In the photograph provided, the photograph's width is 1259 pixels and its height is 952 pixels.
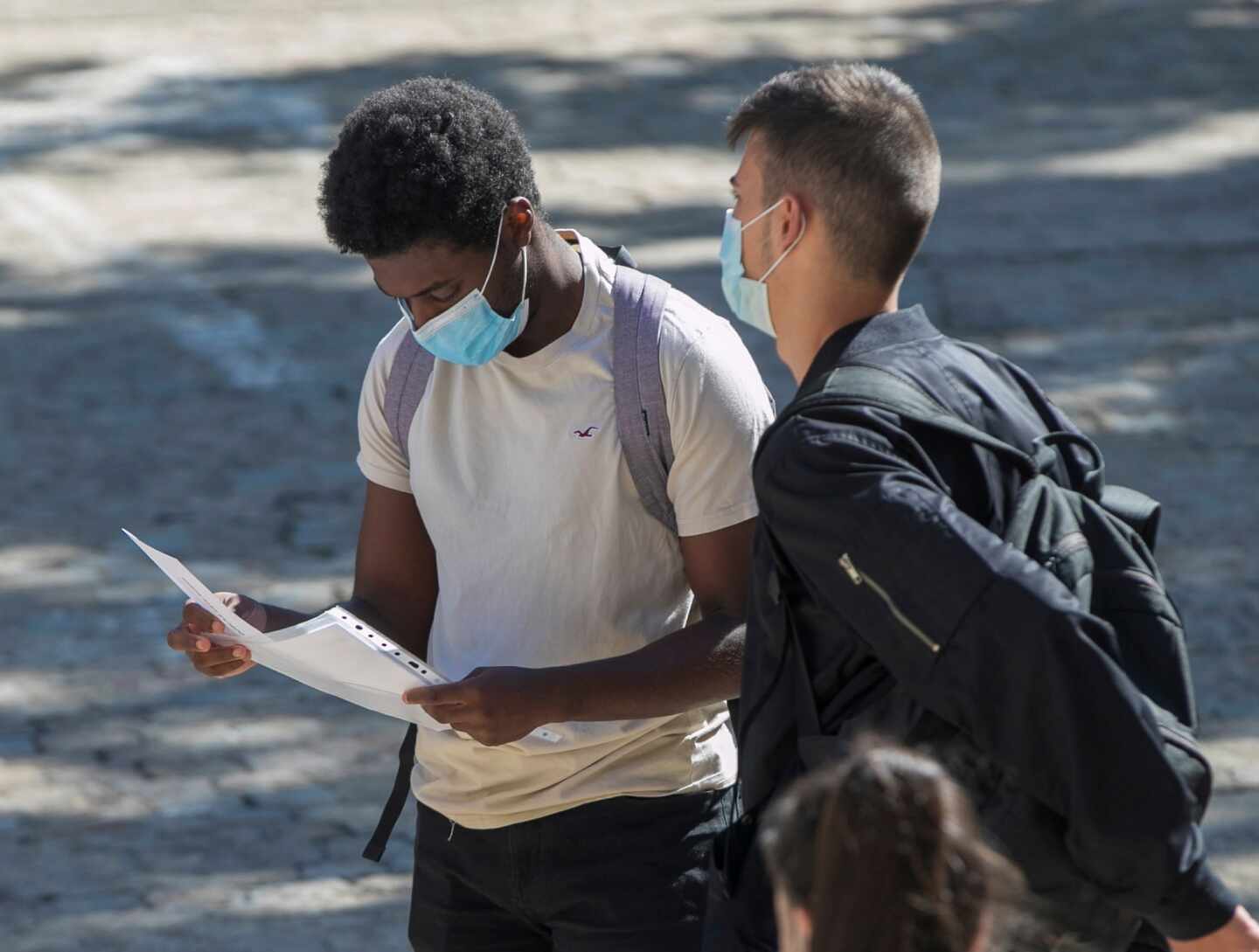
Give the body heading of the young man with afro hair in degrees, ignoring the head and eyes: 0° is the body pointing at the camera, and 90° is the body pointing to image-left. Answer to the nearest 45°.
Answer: approximately 45°

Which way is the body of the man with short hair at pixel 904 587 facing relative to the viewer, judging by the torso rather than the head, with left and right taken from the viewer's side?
facing to the left of the viewer

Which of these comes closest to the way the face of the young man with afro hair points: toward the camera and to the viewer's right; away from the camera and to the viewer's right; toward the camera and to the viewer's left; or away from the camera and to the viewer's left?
toward the camera and to the viewer's left

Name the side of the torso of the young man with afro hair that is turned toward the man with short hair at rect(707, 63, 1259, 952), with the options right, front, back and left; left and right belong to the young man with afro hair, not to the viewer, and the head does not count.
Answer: left
